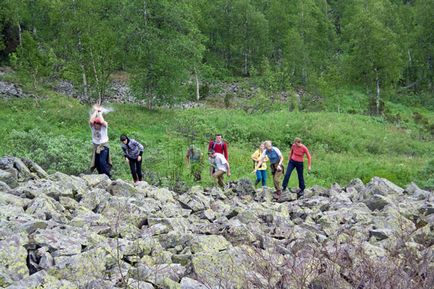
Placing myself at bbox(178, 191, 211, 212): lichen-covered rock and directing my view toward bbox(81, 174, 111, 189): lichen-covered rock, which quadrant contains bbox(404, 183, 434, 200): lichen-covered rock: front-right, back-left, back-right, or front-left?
back-right

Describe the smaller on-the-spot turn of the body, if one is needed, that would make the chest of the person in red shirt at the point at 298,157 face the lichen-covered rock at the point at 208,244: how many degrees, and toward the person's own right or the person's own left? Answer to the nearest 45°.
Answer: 0° — they already face it

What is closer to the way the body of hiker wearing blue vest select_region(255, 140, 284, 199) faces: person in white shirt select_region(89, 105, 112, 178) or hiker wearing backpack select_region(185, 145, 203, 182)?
the person in white shirt

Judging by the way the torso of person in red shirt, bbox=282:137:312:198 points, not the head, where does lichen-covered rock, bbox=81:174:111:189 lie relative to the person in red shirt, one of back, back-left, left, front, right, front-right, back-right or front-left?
front-right

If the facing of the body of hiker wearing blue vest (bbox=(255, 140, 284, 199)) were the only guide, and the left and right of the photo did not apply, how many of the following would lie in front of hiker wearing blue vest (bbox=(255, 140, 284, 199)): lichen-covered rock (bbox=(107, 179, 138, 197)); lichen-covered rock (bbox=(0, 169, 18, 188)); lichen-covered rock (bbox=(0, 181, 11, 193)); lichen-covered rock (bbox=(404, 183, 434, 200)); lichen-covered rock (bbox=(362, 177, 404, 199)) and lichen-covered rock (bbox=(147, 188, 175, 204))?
4

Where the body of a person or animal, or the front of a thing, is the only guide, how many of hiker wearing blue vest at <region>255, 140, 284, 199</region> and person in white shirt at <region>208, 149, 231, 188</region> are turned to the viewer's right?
0

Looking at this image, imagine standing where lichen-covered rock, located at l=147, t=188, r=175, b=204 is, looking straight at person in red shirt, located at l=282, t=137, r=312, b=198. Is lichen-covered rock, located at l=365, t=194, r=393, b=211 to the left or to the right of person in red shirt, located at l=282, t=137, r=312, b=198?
right

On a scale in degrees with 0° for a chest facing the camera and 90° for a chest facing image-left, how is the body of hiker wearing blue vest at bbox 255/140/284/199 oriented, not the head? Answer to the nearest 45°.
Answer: approximately 45°

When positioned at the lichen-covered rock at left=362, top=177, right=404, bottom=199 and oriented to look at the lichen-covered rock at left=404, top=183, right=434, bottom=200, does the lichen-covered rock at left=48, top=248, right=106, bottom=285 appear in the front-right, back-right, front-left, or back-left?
back-right
